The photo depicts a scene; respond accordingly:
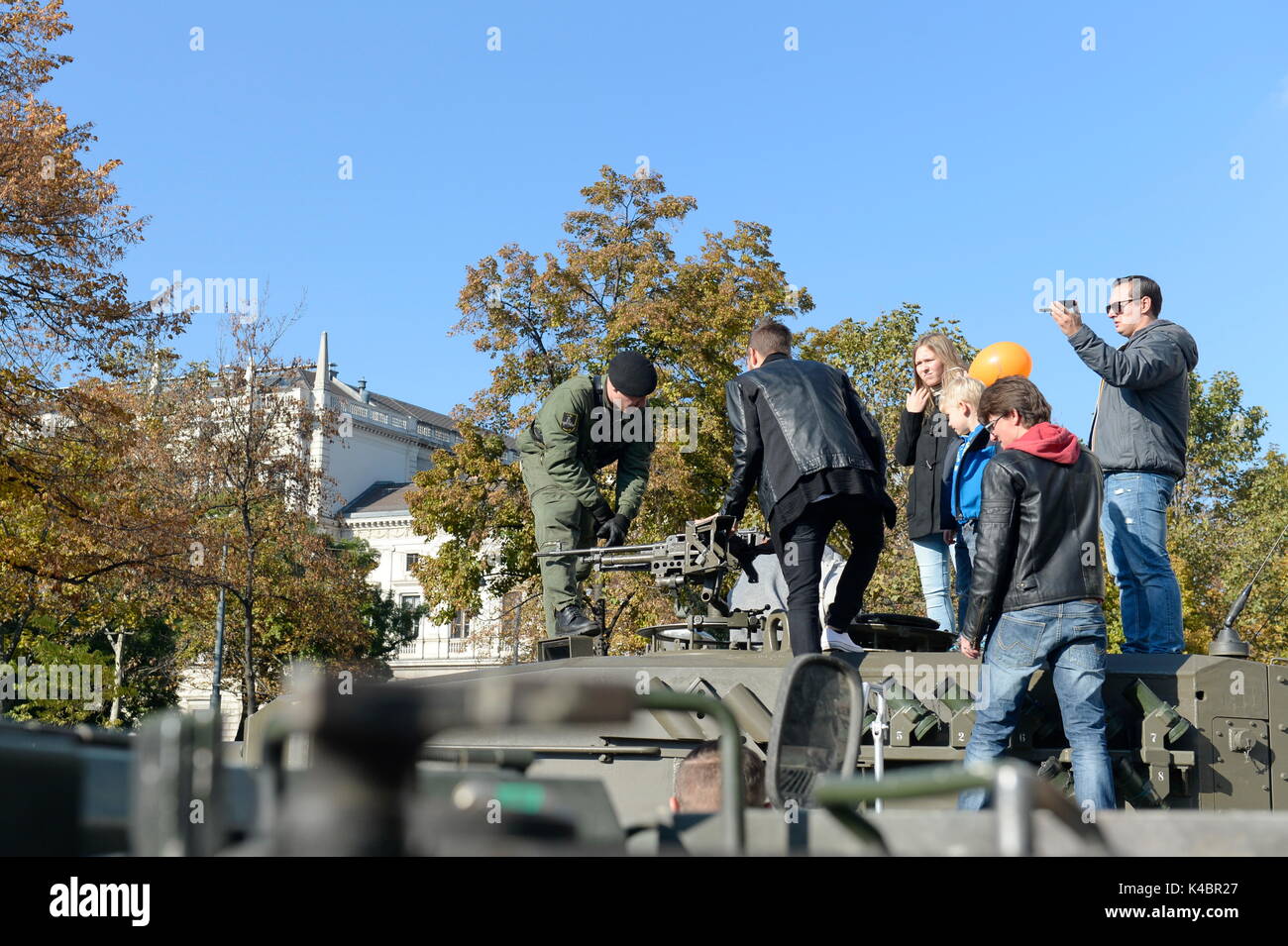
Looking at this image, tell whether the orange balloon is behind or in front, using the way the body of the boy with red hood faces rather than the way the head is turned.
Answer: in front

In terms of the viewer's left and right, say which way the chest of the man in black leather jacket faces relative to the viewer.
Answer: facing away from the viewer and to the left of the viewer

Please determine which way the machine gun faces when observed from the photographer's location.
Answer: facing to the left of the viewer

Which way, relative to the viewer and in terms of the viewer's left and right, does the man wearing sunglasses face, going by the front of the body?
facing to the left of the viewer

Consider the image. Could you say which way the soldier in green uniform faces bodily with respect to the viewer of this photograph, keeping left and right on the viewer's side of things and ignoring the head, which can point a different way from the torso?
facing the viewer and to the right of the viewer

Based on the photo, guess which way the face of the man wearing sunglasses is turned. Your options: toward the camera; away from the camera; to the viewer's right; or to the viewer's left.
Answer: to the viewer's left

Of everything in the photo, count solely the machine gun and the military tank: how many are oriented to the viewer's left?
2

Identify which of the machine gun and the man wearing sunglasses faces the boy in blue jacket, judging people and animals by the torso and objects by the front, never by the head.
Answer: the man wearing sunglasses

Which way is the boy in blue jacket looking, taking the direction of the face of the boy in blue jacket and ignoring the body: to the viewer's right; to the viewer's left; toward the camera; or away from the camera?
to the viewer's left

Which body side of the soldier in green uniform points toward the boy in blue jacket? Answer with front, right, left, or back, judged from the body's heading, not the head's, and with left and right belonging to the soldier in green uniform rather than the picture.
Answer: front

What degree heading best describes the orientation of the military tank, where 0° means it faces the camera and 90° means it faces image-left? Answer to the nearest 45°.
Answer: approximately 90°
